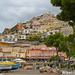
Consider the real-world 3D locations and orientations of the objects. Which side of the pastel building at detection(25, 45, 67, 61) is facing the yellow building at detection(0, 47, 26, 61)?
right

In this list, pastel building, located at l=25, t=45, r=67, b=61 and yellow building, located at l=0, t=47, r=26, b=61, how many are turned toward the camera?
2

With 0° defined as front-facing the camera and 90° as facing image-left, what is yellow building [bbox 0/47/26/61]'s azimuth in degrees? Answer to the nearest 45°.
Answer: approximately 0°

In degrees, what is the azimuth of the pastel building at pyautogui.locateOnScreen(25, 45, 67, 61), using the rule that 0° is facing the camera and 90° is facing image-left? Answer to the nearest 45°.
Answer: approximately 0°

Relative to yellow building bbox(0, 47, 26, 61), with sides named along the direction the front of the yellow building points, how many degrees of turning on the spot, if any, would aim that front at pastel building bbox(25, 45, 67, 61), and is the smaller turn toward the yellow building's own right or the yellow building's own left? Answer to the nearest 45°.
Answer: approximately 90° to the yellow building's own left
